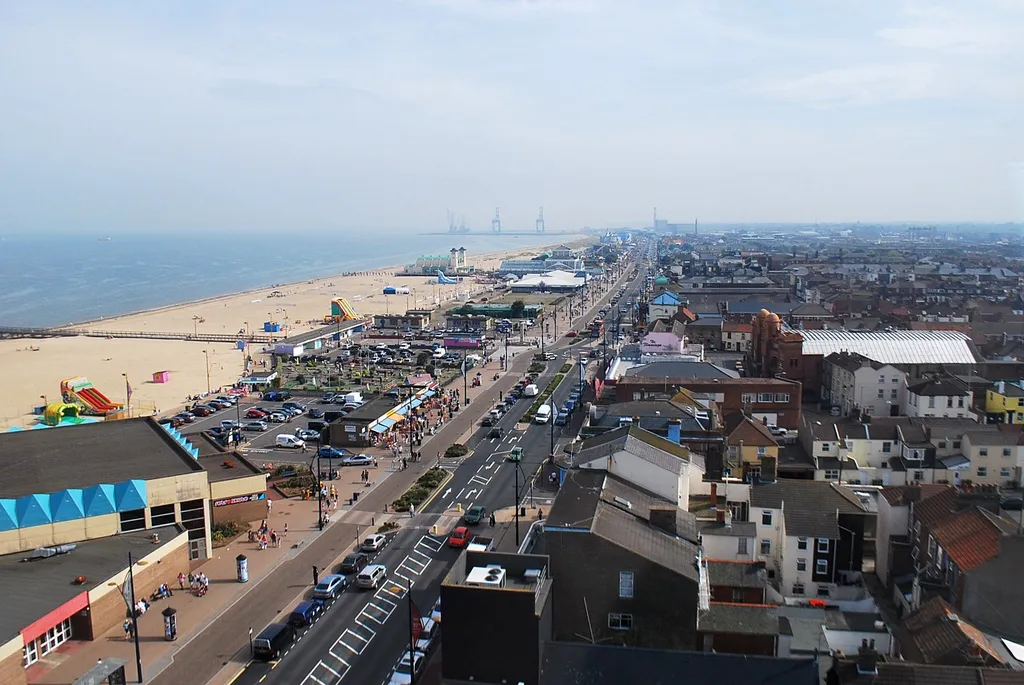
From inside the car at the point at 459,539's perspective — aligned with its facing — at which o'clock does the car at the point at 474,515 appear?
the car at the point at 474,515 is roughly at 5 o'clock from the car at the point at 459,539.

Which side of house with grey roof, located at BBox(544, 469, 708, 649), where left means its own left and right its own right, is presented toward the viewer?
left

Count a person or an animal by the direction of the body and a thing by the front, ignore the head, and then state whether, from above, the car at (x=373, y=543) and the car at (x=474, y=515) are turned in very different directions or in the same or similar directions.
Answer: very different directions

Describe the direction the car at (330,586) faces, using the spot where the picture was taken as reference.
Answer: facing away from the viewer and to the right of the viewer

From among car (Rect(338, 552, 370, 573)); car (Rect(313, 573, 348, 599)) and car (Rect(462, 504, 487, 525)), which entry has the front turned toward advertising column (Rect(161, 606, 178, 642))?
car (Rect(462, 504, 487, 525))

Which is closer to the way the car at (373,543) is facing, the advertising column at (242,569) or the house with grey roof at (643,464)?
the house with grey roof

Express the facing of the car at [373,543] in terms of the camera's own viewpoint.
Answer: facing away from the viewer and to the right of the viewer

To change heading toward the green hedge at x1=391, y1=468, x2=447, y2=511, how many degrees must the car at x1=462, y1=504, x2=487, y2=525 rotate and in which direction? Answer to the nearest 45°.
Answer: approximately 90° to its right

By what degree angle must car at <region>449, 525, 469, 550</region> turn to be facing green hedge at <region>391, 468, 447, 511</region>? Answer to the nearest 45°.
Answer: approximately 135° to its right
